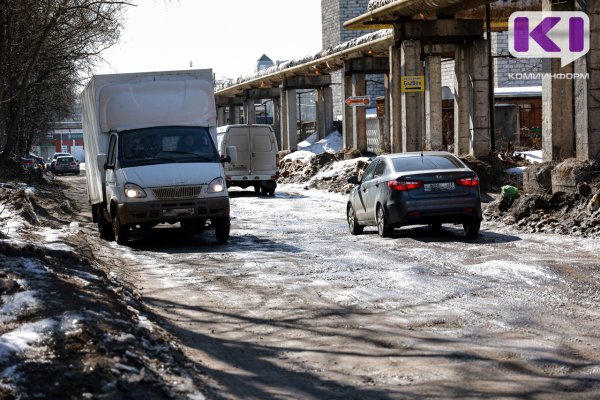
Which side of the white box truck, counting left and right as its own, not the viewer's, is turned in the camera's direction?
front

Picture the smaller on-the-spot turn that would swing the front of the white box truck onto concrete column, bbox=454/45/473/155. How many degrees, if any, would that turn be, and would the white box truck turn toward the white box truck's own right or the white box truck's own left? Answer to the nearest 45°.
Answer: approximately 135° to the white box truck's own left

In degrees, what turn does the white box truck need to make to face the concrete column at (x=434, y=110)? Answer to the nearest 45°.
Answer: approximately 135° to its left

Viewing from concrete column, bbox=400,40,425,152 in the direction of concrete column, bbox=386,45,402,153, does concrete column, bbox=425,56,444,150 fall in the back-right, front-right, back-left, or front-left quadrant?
front-right

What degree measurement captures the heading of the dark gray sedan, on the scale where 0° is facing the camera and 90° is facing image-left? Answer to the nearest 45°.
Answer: approximately 135°

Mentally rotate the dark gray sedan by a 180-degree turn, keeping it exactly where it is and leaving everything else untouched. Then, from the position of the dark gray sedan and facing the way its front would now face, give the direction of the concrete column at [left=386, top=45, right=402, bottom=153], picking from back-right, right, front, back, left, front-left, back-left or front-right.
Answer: back-left

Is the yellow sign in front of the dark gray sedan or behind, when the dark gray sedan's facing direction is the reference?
in front

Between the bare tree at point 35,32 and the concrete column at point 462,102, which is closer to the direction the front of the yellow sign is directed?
the bare tree
